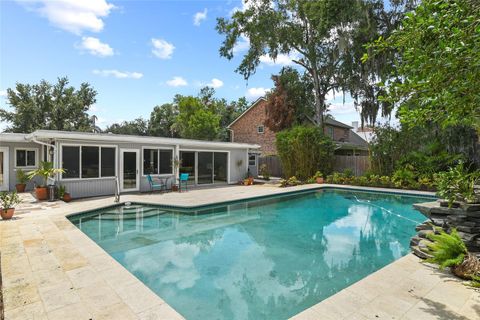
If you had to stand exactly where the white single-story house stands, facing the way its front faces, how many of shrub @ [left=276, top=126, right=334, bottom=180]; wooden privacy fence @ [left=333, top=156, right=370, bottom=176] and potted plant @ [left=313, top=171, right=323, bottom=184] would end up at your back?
0

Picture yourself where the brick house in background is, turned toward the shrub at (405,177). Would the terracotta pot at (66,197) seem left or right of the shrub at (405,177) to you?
right

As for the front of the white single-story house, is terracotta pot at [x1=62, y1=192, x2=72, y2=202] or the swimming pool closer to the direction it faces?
the swimming pool

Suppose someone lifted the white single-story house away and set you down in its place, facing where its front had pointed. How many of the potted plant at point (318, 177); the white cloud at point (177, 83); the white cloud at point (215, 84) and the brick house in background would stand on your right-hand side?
0

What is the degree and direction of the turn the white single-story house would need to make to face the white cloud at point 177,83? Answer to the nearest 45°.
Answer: approximately 135° to its left

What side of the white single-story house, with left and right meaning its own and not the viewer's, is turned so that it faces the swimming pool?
front

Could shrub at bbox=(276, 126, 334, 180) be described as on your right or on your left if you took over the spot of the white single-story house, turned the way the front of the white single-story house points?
on your left

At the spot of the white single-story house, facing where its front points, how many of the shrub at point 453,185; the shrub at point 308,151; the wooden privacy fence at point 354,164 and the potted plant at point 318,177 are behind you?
0

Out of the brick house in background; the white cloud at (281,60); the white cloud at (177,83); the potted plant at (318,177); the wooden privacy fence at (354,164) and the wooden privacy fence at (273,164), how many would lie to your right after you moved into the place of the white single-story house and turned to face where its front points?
0

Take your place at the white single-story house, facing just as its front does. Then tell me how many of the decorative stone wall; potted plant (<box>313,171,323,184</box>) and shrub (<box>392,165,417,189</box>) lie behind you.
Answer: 0

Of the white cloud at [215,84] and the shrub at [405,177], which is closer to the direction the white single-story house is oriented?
the shrub

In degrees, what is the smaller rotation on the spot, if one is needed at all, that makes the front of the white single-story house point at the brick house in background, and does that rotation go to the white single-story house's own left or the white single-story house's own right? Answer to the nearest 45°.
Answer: approximately 90° to the white single-story house's own left

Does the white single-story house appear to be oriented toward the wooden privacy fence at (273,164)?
no

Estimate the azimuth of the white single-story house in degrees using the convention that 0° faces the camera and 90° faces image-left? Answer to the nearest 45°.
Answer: approximately 315°

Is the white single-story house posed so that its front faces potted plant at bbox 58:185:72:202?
no

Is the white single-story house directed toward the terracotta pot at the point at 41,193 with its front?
no

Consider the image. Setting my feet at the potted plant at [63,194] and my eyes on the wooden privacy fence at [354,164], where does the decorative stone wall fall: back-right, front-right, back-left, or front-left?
front-right

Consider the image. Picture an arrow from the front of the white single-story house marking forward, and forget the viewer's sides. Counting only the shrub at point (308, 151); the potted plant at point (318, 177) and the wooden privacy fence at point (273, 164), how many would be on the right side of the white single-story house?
0
